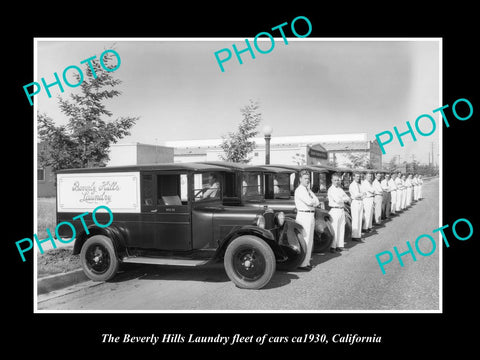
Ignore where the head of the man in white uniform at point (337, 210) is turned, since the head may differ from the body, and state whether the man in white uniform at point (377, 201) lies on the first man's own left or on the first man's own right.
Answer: on the first man's own left

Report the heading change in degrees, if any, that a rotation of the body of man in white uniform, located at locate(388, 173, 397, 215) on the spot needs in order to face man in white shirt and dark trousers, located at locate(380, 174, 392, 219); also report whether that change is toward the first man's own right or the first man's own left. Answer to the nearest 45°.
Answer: approximately 45° to the first man's own right

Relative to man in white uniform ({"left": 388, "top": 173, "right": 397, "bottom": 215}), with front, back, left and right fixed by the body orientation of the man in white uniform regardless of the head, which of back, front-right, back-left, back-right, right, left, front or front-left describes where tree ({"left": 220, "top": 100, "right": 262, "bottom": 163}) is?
right

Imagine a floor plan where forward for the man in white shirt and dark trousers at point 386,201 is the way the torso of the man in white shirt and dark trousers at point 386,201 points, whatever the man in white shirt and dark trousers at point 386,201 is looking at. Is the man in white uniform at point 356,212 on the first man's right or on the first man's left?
on the first man's right

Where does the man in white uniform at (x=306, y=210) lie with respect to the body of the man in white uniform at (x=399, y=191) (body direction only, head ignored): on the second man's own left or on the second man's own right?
on the second man's own right

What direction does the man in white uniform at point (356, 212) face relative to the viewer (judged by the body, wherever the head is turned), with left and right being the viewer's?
facing the viewer and to the right of the viewer

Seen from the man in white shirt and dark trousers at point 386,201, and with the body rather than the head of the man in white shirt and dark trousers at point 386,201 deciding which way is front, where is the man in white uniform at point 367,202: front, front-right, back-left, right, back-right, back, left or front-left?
front-right
